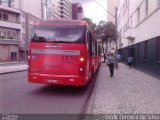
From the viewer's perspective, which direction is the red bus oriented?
away from the camera
